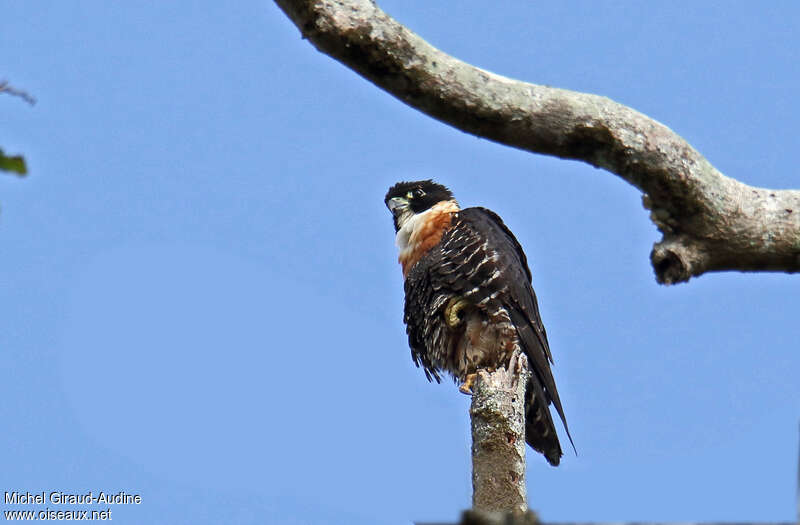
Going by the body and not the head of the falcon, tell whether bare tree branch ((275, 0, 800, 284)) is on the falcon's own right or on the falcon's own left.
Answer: on the falcon's own left

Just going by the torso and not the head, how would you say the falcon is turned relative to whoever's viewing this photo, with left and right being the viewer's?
facing the viewer and to the left of the viewer
